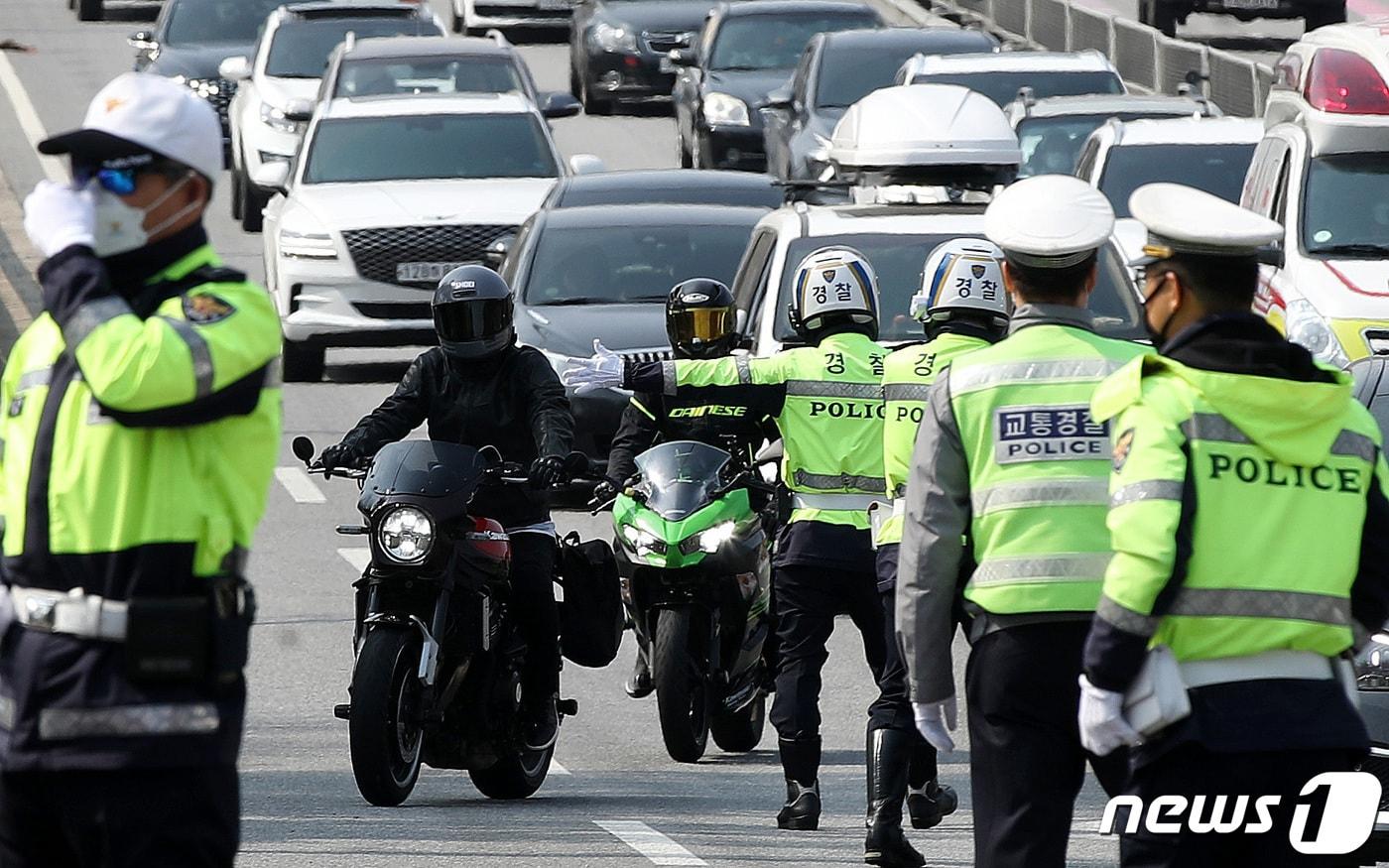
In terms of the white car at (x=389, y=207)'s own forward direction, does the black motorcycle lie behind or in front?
in front

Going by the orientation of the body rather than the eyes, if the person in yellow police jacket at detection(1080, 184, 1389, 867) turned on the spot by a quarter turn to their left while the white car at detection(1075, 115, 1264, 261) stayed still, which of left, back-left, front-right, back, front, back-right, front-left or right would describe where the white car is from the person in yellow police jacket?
back-right

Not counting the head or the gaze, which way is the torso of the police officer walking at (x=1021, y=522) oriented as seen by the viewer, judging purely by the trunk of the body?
away from the camera

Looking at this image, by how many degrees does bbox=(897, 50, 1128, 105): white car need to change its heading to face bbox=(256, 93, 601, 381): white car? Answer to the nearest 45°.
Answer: approximately 45° to its right

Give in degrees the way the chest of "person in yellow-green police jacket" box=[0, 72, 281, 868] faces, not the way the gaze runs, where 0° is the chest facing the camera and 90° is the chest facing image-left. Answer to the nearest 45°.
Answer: approximately 45°

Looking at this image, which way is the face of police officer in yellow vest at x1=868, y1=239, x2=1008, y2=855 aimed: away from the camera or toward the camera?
away from the camera

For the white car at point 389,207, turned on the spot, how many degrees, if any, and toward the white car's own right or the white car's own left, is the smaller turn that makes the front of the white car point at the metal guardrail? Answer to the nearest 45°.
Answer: approximately 135° to the white car's own left

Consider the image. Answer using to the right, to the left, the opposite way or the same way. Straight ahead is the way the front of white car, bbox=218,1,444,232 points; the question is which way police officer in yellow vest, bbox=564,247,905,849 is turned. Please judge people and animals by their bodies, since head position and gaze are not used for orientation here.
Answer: the opposite way

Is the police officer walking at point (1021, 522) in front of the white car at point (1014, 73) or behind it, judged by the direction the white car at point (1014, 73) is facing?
in front

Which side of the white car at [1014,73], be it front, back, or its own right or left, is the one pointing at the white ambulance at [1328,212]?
front

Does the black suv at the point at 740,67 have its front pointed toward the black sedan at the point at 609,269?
yes

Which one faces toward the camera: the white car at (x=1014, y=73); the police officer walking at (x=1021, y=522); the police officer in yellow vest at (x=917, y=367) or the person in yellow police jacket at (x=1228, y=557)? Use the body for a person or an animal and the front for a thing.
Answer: the white car
